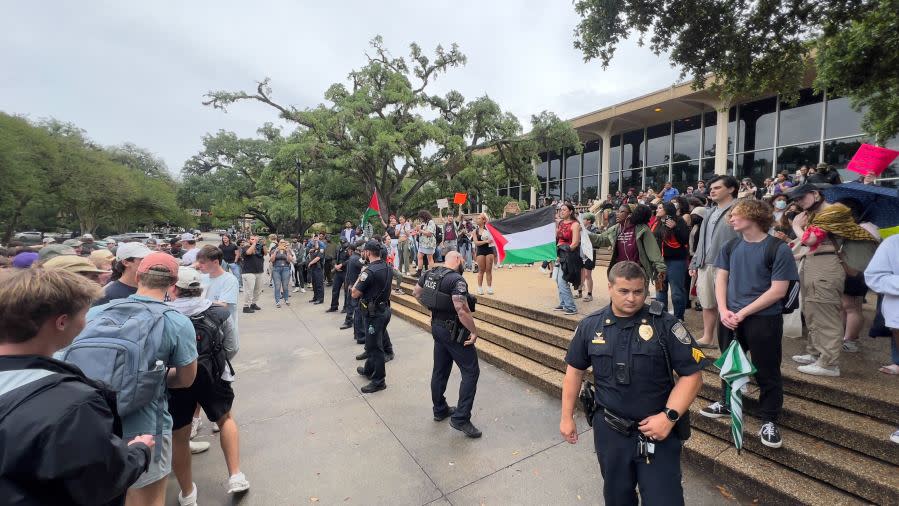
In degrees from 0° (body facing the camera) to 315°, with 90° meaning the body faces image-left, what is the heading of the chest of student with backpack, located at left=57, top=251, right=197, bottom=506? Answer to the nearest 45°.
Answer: approximately 225°

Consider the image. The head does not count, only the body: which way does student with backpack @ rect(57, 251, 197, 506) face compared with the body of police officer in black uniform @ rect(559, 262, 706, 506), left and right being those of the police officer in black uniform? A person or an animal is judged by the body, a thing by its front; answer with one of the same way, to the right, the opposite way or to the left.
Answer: the opposite way

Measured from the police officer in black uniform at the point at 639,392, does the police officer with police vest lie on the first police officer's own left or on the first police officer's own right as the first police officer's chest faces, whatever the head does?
on the first police officer's own right

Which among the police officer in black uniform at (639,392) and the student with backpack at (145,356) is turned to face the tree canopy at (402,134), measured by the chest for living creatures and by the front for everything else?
the student with backpack

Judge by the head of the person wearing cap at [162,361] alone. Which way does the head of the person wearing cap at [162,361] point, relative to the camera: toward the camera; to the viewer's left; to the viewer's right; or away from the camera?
away from the camera

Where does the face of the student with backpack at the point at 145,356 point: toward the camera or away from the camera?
away from the camera

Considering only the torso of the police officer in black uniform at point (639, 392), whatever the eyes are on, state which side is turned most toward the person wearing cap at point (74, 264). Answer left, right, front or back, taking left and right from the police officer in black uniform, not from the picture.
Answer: right

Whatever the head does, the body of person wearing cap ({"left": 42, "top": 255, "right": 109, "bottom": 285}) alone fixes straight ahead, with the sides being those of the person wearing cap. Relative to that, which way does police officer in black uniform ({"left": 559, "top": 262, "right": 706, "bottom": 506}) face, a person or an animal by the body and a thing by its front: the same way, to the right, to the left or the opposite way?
the opposite way
